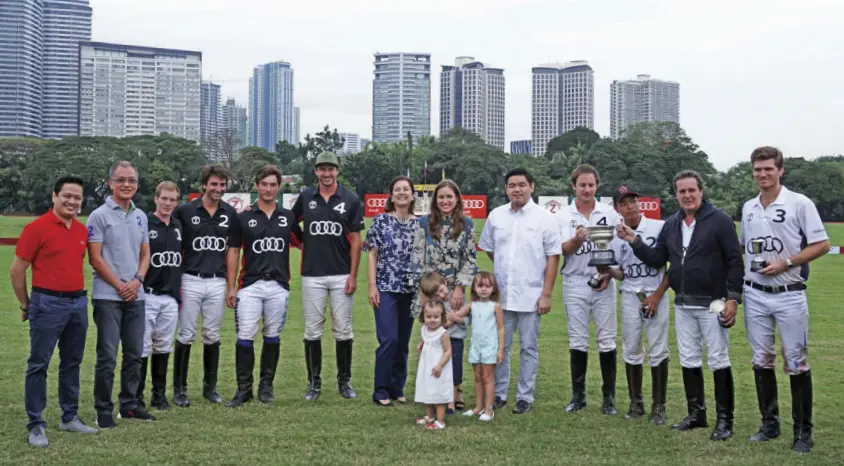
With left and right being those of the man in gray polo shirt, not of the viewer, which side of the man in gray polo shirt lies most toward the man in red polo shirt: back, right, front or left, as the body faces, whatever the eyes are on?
right

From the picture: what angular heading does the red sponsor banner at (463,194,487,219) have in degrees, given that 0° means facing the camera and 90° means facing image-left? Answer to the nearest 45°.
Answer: approximately 0°

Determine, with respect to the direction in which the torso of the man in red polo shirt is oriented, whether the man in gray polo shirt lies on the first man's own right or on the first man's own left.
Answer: on the first man's own left

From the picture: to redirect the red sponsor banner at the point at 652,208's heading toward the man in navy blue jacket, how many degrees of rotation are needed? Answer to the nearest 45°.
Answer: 0° — it already faces them

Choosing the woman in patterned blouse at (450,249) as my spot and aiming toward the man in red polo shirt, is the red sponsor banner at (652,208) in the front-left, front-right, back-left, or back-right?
back-right

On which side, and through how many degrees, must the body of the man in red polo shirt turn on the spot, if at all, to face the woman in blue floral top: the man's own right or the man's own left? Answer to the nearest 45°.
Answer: approximately 45° to the man's own left

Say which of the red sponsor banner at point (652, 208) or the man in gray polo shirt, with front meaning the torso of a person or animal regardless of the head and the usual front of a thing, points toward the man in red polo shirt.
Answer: the red sponsor banner

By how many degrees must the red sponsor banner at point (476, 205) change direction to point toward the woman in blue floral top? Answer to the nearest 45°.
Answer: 0° — it already faces them

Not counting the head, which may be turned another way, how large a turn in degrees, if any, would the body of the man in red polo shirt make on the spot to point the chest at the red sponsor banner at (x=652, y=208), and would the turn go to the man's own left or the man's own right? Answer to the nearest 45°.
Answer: approximately 90° to the man's own left

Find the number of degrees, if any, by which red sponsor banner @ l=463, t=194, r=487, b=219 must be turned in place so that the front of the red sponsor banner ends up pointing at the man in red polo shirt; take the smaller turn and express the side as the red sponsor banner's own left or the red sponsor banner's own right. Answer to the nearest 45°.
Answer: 0° — it already faces them
